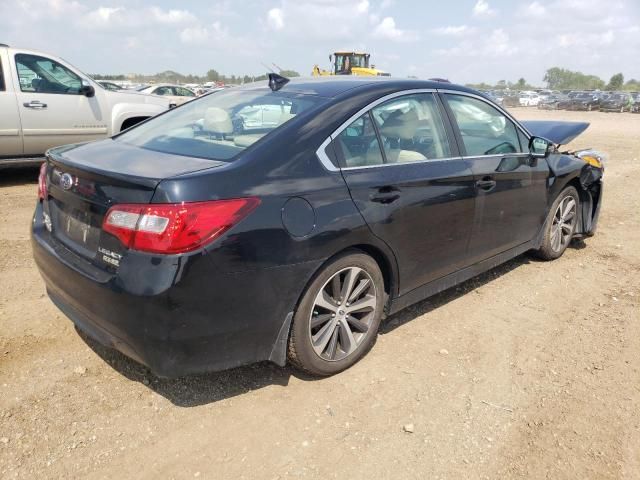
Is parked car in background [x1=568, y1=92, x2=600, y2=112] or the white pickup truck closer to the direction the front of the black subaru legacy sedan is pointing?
the parked car in background

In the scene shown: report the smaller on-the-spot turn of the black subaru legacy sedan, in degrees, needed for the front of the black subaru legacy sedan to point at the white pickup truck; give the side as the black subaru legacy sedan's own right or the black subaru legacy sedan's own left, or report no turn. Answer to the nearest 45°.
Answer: approximately 90° to the black subaru legacy sedan's own left

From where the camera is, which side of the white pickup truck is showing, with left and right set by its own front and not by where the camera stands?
right

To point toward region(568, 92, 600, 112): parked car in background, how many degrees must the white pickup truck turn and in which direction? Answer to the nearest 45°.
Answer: approximately 45° to its left

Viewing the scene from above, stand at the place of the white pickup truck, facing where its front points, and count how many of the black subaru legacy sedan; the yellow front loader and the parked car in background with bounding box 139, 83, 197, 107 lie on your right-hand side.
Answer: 1

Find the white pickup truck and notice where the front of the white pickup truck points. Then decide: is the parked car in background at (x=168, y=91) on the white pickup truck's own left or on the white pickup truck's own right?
on the white pickup truck's own left

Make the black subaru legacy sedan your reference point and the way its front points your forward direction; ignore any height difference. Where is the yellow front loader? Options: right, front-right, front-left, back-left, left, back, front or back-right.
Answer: front-left

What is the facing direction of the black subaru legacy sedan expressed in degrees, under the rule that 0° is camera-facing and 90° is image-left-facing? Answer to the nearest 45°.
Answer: approximately 225°

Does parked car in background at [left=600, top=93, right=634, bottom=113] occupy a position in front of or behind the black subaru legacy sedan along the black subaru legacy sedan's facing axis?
in front

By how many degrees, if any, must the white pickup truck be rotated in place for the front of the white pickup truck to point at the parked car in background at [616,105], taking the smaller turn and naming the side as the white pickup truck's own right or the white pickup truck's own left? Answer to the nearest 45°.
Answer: approximately 45° to the white pickup truck's own left

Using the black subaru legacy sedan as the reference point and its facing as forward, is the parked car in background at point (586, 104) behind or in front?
in front
